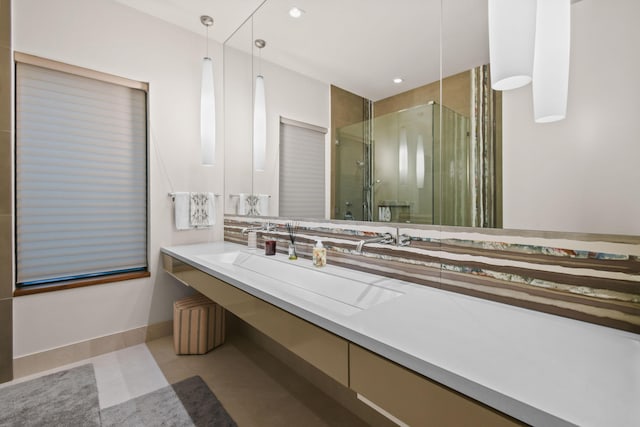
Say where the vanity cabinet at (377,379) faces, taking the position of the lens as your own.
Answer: facing the viewer and to the left of the viewer

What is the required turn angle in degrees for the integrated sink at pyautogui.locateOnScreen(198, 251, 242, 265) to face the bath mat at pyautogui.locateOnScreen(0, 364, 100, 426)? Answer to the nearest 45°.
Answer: approximately 45° to its right

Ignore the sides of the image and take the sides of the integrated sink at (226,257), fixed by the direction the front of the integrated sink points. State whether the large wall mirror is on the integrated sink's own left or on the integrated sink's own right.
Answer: on the integrated sink's own left

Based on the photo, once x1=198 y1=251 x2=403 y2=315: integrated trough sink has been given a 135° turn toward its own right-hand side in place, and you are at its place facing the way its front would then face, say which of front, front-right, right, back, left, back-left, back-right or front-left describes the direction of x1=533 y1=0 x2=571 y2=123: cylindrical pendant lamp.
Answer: back-right

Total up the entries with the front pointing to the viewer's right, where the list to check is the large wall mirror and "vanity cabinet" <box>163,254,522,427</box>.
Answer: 0

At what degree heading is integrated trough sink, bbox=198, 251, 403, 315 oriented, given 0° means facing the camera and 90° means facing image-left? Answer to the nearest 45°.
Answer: approximately 45°

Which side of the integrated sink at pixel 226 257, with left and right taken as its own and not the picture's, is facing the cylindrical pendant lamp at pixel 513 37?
left

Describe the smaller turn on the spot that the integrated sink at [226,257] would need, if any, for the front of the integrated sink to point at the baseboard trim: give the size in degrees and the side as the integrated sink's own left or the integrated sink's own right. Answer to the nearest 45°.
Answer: approximately 45° to the integrated sink's own right

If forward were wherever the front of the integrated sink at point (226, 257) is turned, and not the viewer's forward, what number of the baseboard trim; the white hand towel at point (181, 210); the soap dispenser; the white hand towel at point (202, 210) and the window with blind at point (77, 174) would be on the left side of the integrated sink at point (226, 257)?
1

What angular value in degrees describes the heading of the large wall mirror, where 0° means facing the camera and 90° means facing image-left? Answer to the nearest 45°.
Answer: approximately 45°
